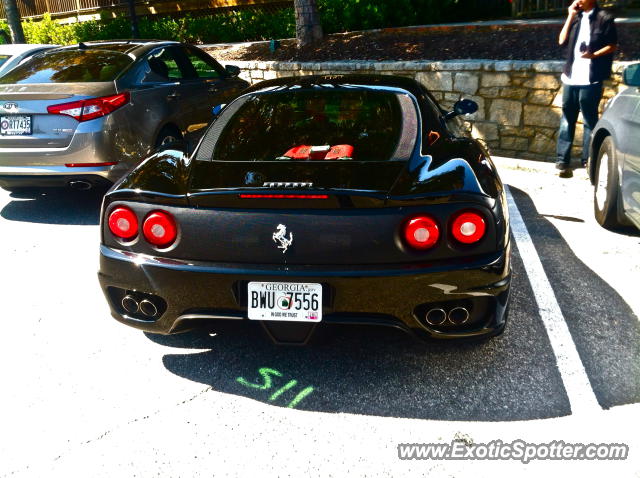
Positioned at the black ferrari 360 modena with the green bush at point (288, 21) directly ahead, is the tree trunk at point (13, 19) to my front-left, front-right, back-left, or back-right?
front-left

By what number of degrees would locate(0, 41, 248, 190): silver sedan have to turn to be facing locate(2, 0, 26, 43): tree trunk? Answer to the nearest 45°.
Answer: approximately 45° to its left

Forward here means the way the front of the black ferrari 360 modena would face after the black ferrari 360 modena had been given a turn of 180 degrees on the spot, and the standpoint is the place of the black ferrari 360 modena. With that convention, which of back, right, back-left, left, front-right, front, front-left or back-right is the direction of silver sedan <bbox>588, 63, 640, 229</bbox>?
back-left

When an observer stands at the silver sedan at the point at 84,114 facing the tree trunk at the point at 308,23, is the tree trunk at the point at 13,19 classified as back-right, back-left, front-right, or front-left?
front-left

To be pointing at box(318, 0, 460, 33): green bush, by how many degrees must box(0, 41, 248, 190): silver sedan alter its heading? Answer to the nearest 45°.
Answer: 0° — it already faces it

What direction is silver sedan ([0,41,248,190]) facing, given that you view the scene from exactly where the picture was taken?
facing away from the viewer and to the right of the viewer

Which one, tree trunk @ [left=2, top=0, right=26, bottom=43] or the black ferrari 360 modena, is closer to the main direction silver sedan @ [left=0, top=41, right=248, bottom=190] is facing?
the tree trunk

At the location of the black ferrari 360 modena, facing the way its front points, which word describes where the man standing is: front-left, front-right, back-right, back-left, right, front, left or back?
front-right

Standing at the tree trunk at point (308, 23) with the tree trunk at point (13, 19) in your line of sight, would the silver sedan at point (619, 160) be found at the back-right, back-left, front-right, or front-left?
back-left

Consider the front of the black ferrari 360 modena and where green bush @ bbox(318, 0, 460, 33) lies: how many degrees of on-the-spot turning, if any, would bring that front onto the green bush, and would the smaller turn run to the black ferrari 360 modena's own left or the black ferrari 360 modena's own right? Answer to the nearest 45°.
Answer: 0° — it already faces it

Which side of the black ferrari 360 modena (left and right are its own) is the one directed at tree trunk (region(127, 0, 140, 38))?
front

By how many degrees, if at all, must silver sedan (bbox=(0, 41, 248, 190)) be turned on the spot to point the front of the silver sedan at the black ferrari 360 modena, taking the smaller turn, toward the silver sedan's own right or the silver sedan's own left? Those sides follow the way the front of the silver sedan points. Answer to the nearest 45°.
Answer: approximately 135° to the silver sedan's own right

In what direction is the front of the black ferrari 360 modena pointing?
away from the camera

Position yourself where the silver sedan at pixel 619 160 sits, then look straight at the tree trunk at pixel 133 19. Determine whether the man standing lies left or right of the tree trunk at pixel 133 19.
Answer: right

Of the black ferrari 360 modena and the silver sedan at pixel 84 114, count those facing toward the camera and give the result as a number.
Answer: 0
